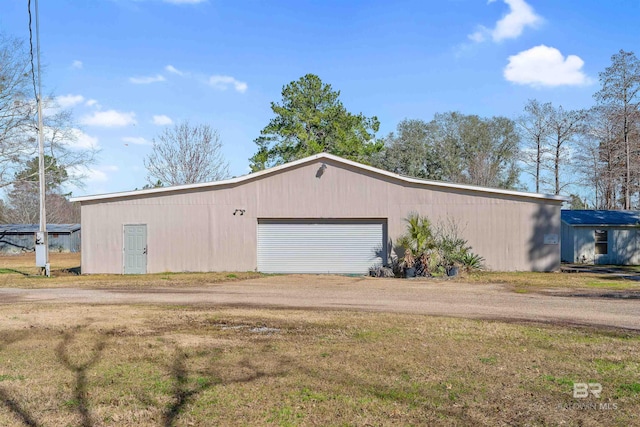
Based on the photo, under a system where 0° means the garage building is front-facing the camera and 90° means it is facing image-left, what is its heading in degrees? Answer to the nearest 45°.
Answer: approximately 0°

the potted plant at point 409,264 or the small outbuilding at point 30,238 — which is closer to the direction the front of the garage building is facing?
the potted plant

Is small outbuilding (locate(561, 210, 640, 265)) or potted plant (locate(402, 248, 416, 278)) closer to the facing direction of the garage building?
the potted plant
